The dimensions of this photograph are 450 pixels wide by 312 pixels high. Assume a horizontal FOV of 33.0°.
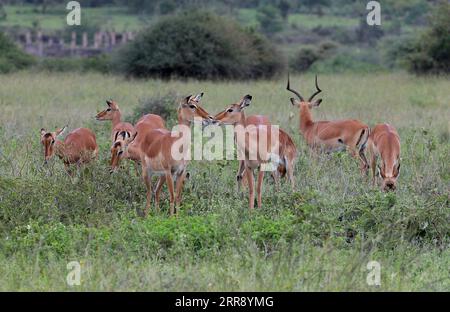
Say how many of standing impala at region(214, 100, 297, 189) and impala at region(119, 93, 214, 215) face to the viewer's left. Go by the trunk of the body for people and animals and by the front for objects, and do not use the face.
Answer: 1

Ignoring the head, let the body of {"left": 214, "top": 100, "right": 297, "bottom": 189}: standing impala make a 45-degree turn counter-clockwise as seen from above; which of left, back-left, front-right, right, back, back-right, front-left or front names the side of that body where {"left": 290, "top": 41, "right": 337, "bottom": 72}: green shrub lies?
back-right

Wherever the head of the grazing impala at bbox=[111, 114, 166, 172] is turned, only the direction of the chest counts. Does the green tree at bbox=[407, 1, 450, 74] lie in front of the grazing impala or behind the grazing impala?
behind

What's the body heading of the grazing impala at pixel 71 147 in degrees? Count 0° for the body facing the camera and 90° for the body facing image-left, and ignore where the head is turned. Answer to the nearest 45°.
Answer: approximately 45°

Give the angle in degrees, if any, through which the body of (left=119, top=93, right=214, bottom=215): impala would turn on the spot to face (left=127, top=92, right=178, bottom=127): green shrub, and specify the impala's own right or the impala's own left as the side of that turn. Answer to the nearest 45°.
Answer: approximately 135° to the impala's own left

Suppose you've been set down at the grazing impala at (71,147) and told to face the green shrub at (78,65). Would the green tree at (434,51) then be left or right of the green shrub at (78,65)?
right

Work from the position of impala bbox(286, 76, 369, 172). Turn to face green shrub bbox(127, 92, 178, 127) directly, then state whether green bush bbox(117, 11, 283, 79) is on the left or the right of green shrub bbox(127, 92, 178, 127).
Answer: right

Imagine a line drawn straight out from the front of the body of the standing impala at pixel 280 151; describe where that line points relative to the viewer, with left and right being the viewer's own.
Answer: facing to the left of the viewer

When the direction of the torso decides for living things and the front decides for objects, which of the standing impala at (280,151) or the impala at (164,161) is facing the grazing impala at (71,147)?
the standing impala at (280,151)

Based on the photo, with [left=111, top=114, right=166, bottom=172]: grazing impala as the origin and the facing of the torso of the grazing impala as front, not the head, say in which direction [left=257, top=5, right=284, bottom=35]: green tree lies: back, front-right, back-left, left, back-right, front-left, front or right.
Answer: back-right

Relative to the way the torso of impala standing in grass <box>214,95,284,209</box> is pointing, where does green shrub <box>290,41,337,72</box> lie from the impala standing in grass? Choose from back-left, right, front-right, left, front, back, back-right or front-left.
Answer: back-right
